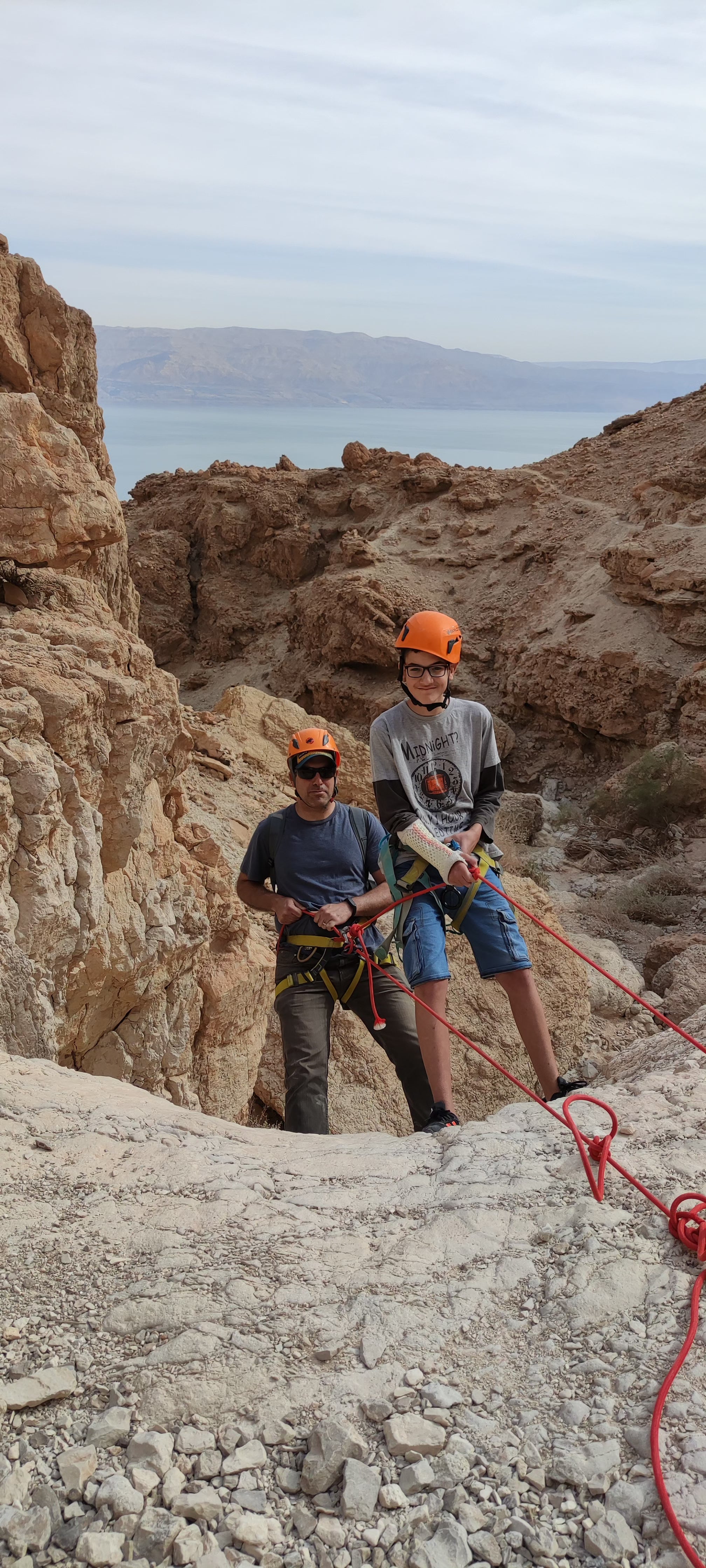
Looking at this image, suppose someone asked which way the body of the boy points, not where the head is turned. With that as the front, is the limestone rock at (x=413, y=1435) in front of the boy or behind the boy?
in front

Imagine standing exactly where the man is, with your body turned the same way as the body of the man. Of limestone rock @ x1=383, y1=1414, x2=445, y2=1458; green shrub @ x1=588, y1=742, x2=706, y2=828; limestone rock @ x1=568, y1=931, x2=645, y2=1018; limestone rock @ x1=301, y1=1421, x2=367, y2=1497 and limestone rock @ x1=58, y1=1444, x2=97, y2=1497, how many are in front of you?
3

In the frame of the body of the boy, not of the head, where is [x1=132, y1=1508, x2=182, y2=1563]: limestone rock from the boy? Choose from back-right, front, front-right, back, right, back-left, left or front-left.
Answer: front

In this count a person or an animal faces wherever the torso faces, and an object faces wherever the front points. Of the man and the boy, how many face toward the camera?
2

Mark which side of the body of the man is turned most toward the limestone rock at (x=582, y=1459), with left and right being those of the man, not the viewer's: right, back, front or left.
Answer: front

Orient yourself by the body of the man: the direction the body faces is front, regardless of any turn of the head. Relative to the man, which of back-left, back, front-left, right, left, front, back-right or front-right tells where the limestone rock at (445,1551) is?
front

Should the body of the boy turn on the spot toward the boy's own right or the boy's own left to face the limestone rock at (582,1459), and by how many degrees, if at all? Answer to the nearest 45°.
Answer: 0° — they already face it

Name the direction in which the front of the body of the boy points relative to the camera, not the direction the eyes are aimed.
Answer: toward the camera

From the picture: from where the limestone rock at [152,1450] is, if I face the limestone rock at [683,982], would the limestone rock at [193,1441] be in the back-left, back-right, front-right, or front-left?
front-right

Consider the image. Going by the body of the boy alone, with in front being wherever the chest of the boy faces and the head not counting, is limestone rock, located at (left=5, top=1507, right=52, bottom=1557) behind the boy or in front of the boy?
in front

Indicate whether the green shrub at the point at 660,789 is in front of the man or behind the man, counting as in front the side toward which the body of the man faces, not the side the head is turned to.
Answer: behind

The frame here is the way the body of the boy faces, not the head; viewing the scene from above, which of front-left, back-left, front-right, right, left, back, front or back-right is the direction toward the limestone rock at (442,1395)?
front

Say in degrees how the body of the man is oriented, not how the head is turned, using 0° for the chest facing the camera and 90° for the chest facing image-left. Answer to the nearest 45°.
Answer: approximately 0°
